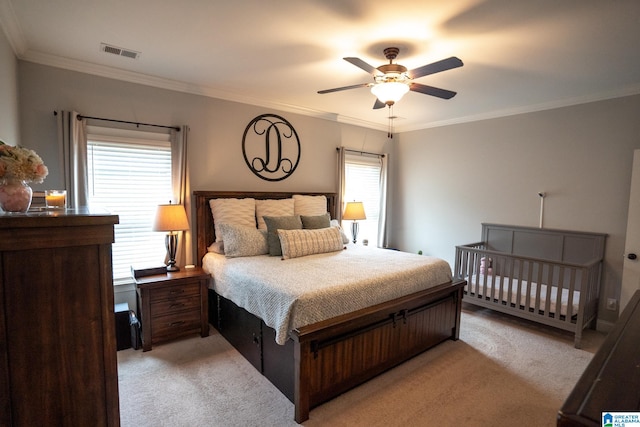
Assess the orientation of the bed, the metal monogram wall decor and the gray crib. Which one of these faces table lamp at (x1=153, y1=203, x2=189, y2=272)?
the gray crib

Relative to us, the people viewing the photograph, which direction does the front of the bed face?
facing the viewer and to the right of the viewer

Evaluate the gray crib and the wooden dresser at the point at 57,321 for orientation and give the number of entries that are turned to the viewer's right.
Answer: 1

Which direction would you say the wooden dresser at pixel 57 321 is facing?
to the viewer's right

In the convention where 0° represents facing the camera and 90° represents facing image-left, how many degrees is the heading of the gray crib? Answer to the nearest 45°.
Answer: approximately 45°

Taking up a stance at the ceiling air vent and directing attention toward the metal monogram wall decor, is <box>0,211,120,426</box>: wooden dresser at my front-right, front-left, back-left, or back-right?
back-right

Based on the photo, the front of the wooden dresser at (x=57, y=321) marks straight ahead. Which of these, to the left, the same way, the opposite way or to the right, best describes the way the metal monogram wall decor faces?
to the right

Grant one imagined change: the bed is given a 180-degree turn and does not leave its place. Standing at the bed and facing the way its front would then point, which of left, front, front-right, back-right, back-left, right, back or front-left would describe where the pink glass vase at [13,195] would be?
left

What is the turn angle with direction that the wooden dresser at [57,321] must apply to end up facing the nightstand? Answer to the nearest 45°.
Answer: approximately 45° to its left

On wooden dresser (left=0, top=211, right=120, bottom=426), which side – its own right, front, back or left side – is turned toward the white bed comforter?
front

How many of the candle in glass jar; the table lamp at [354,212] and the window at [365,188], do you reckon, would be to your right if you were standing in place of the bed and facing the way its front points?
1

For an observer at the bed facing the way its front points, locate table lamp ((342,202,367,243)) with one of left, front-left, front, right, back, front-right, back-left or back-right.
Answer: back-left

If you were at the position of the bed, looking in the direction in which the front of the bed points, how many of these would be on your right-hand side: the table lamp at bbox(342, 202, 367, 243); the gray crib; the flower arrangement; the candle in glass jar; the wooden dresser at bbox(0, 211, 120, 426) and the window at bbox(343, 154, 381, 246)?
3

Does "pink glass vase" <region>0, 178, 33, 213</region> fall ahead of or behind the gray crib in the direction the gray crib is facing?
ahead

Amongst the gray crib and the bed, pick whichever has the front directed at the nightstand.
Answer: the gray crib

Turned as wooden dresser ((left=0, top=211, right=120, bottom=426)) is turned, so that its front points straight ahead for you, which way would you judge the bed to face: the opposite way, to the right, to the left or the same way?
to the right

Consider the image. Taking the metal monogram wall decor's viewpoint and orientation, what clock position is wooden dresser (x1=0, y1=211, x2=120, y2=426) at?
The wooden dresser is roughly at 2 o'clock from the metal monogram wall decor.

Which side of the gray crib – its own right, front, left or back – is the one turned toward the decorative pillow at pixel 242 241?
front

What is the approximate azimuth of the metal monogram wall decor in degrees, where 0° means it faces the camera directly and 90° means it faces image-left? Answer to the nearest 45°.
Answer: approximately 315°
